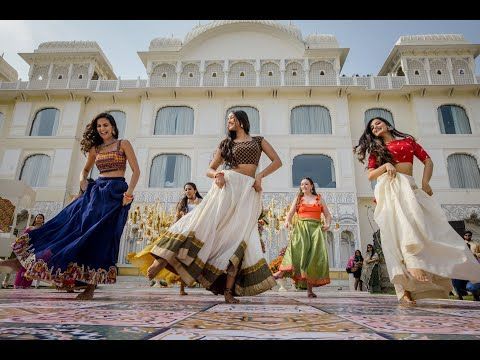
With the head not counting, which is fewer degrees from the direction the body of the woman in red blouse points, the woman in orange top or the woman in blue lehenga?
the woman in blue lehenga

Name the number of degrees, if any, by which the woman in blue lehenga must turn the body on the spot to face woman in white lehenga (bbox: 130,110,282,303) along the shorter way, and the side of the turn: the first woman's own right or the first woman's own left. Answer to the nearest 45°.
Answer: approximately 45° to the first woman's own left

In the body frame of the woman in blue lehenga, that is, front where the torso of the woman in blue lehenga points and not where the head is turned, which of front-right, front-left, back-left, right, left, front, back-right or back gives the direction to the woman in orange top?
left

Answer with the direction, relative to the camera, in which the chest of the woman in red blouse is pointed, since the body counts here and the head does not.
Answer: toward the camera

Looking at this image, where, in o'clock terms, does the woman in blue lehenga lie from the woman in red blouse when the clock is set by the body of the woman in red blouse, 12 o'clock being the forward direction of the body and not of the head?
The woman in blue lehenga is roughly at 2 o'clock from the woman in red blouse.

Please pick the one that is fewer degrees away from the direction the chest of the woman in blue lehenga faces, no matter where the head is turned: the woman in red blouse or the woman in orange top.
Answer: the woman in red blouse

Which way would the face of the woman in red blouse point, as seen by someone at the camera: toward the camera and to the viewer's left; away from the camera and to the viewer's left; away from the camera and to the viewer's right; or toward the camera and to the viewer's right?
toward the camera and to the viewer's left

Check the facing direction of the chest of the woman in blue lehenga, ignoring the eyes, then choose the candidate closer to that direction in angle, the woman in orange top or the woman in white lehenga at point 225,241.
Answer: the woman in white lehenga

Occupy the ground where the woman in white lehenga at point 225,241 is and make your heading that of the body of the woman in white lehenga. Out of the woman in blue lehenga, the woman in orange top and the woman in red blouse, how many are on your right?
1

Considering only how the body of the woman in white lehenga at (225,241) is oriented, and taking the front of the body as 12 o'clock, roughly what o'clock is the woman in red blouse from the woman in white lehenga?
The woman in red blouse is roughly at 9 o'clock from the woman in white lehenga.

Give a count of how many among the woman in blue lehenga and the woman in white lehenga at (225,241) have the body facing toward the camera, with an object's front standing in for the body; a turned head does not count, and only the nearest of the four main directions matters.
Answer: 2

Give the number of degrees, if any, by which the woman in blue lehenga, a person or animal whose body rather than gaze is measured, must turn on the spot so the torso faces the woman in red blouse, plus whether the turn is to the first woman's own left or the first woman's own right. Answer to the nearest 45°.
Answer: approximately 45° to the first woman's own left
